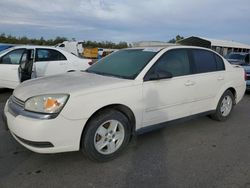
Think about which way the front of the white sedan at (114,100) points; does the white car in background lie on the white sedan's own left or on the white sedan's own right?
on the white sedan's own right

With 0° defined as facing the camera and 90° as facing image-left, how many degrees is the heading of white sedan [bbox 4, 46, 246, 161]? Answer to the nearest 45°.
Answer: approximately 45°
